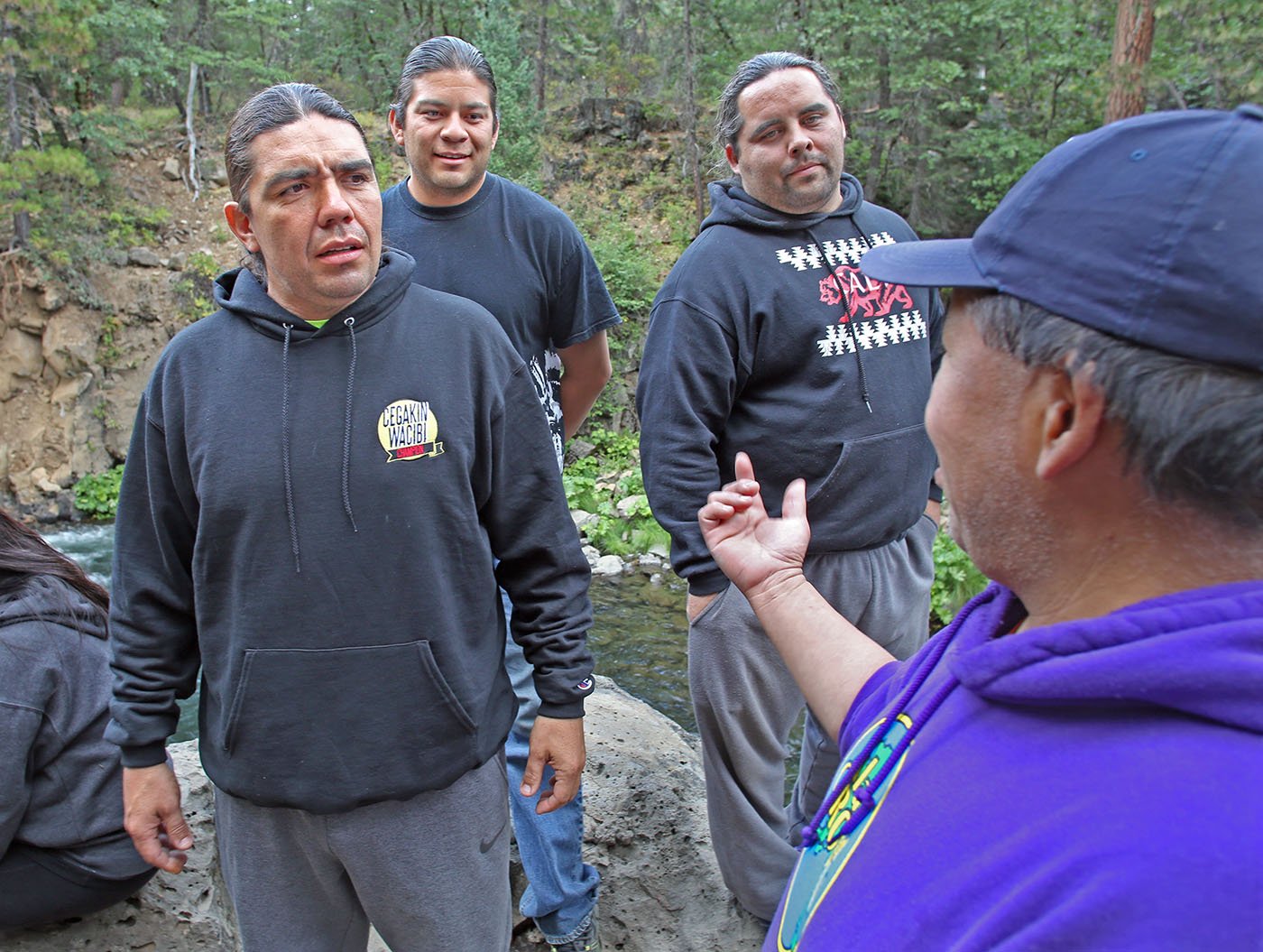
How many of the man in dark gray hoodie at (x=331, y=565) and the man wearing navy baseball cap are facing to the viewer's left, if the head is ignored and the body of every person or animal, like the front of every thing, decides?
1

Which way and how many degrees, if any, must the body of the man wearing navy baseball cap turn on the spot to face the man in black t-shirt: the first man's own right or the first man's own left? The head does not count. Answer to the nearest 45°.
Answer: approximately 45° to the first man's own right

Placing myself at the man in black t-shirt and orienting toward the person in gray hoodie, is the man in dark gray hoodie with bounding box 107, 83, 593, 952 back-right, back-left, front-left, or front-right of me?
front-left

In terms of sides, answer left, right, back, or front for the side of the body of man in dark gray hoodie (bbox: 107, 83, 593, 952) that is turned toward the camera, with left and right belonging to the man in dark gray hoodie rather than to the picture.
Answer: front

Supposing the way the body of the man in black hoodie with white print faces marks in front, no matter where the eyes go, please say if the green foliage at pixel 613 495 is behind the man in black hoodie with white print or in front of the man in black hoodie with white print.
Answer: behind

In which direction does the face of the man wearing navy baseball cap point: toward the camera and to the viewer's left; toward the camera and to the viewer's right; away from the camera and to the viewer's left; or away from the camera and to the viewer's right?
away from the camera and to the viewer's left

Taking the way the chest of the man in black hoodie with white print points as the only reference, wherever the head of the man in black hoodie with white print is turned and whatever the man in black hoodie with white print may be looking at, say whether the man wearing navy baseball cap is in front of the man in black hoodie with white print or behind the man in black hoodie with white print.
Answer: in front

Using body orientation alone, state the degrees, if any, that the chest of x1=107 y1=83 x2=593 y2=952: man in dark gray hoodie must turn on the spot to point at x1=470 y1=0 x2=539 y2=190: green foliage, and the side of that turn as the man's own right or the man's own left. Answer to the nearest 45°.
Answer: approximately 180°

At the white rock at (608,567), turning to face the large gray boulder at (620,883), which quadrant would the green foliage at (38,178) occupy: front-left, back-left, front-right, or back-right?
back-right

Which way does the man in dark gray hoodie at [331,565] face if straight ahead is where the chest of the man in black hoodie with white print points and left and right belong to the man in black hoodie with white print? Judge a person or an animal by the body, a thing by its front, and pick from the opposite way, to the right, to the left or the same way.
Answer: the same way

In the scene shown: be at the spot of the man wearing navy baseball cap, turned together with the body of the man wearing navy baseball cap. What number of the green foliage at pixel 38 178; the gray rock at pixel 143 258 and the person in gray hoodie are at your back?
0

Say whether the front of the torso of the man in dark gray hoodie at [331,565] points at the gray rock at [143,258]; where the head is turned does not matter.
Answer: no

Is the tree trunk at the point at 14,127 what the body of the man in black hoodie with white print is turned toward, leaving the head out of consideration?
no

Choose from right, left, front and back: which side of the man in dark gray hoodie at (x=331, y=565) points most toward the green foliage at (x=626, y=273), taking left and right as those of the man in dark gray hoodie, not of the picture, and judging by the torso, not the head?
back

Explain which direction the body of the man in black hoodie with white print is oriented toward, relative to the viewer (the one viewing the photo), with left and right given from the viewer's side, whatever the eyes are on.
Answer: facing the viewer and to the right of the viewer

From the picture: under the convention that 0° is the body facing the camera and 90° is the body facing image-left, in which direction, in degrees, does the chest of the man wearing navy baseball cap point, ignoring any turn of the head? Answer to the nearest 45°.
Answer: approximately 90°
